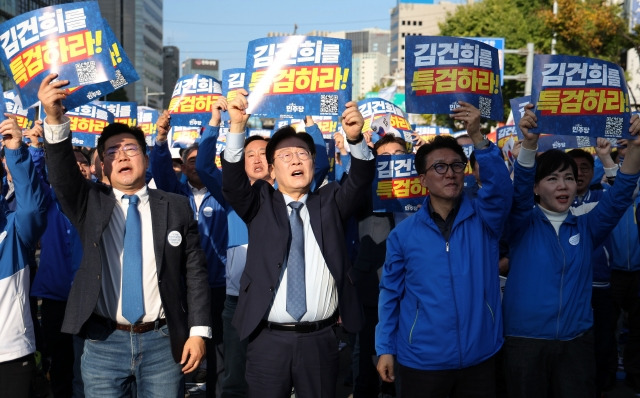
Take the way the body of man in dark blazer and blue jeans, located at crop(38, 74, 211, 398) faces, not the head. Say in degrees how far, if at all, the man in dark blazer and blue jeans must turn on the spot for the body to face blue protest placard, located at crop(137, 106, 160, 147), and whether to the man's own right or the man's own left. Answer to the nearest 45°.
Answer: approximately 180°

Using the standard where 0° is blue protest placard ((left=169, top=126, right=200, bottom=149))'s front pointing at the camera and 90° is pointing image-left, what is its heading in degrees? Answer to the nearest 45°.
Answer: approximately 0°

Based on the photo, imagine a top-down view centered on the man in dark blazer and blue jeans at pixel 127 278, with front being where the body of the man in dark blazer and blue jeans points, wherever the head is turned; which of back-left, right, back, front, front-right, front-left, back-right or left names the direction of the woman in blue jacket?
left

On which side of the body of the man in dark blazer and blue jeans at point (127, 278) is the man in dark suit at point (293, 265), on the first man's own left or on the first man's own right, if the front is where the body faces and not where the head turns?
on the first man's own left

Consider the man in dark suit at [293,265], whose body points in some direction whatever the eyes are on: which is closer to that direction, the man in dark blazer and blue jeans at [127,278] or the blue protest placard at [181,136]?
the man in dark blazer and blue jeans

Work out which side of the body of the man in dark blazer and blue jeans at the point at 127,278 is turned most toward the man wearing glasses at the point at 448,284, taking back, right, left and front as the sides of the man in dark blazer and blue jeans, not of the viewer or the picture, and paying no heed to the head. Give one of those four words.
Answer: left

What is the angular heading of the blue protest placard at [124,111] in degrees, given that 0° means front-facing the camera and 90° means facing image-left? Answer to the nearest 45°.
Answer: approximately 0°
